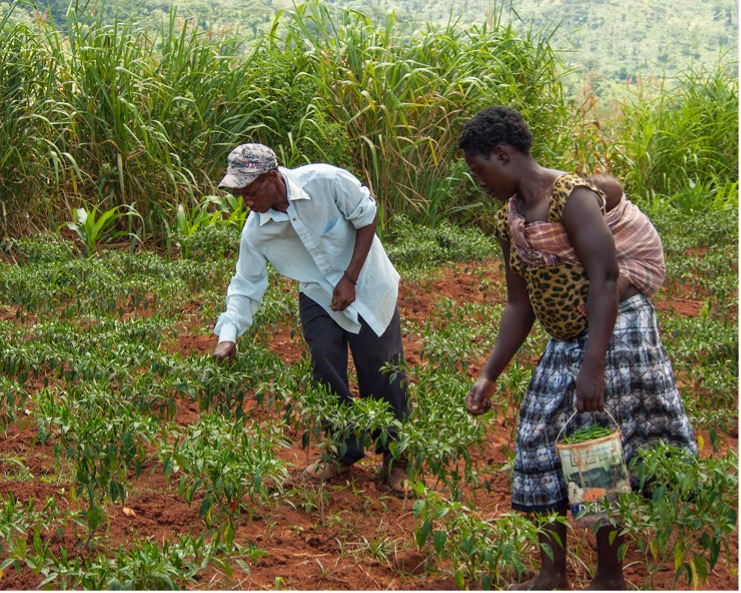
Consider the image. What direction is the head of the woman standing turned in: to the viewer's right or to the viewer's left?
to the viewer's left

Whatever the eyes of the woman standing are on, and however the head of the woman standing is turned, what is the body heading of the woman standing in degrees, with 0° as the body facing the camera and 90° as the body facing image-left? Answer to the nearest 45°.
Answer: approximately 45°
